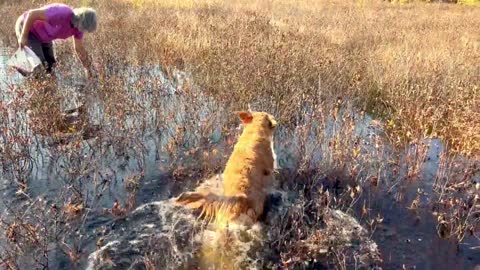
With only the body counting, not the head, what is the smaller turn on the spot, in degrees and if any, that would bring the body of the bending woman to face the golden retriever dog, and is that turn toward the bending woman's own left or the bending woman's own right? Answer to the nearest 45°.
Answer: approximately 90° to the bending woman's own right

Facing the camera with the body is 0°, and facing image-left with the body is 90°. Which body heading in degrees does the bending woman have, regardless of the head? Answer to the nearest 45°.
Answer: approximately 270°
